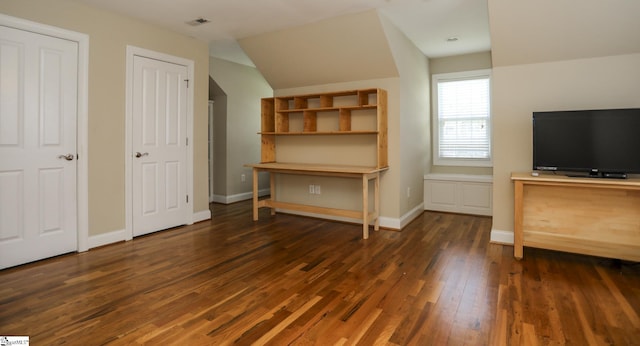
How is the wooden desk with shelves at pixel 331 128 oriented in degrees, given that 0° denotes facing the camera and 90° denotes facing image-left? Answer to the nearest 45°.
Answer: approximately 45°

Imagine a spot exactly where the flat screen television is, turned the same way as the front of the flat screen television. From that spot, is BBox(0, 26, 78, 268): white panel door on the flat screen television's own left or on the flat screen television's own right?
on the flat screen television's own right

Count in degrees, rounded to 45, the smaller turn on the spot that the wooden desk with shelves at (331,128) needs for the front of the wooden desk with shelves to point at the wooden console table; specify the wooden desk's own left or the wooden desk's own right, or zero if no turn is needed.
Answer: approximately 90° to the wooden desk's own left

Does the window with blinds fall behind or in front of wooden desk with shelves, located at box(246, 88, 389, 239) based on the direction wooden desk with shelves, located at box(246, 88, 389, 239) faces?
behind

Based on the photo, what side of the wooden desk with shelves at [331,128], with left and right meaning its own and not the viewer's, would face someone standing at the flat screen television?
left

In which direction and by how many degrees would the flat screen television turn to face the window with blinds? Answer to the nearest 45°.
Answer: approximately 135° to its right

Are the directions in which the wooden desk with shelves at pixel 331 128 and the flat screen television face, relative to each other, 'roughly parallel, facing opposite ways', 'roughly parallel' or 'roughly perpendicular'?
roughly parallel

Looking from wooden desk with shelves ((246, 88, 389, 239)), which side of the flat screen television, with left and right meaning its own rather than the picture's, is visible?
right

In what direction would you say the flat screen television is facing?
toward the camera

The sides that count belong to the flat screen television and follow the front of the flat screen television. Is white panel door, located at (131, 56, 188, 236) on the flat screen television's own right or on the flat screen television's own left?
on the flat screen television's own right
